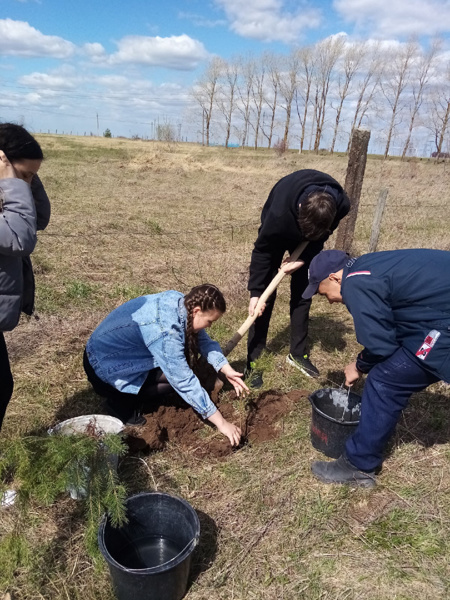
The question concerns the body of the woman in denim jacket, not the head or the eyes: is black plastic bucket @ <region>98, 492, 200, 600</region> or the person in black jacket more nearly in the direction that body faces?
the person in black jacket

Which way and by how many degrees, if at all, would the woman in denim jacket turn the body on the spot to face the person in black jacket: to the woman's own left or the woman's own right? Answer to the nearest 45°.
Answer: approximately 45° to the woman's own left

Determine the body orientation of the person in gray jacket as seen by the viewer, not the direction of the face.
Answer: to the viewer's right

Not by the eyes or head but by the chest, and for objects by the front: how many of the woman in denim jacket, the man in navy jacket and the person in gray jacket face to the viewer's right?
2

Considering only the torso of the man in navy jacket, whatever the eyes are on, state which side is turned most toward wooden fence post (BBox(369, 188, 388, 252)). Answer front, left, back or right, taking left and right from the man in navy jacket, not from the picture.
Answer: right

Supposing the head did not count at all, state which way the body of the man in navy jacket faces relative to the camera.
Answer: to the viewer's left

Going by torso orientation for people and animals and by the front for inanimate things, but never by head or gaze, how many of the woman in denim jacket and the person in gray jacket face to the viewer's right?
2

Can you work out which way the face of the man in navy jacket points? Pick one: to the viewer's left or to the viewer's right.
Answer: to the viewer's left
